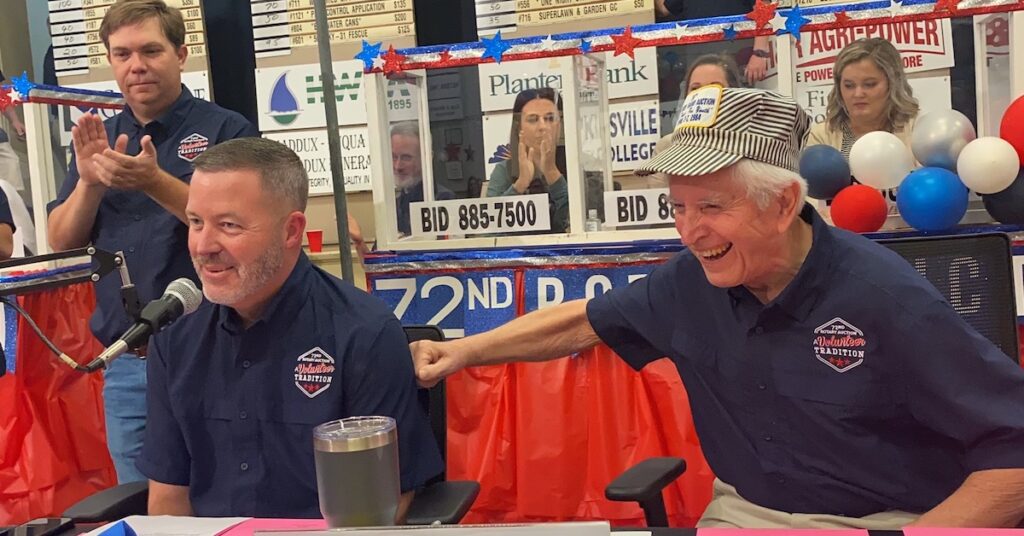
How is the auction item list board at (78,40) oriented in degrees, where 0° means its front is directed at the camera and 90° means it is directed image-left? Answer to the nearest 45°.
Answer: approximately 0°

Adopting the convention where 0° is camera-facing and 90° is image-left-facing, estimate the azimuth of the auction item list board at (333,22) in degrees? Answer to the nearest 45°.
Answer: approximately 0°

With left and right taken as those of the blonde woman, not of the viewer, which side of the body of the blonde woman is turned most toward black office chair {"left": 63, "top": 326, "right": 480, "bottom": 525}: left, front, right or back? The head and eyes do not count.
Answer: front

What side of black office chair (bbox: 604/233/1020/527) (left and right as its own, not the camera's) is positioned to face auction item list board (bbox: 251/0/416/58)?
right

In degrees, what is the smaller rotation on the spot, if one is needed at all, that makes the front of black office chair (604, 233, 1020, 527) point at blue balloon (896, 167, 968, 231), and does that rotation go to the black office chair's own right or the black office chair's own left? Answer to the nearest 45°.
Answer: approximately 135° to the black office chair's own right

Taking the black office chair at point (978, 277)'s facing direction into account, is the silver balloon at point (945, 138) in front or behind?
behind

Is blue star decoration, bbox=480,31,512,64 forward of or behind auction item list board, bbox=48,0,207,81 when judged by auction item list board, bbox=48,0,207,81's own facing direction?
forward

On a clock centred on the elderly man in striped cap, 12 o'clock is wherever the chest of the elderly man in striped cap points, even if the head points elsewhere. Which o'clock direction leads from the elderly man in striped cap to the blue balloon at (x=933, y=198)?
The blue balloon is roughly at 5 o'clock from the elderly man in striped cap.

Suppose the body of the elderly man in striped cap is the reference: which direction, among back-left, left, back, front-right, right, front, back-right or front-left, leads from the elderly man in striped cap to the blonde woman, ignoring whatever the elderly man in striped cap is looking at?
back-right

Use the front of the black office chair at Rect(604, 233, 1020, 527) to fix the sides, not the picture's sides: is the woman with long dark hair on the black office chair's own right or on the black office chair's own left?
on the black office chair's own right
